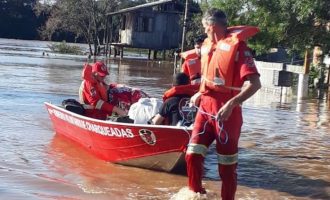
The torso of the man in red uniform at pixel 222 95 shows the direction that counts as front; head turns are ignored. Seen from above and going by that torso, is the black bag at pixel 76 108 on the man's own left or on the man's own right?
on the man's own right

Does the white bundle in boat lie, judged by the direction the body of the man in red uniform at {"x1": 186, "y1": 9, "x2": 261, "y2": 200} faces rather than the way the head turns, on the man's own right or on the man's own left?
on the man's own right

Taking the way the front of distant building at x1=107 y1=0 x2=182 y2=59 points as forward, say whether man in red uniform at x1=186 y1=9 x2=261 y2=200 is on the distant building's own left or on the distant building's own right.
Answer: on the distant building's own left

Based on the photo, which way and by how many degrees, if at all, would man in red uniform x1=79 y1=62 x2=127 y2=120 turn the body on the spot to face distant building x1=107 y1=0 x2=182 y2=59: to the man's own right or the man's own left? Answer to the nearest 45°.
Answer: approximately 135° to the man's own left

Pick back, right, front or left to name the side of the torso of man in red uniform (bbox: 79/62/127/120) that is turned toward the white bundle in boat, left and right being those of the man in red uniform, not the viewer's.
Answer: front
